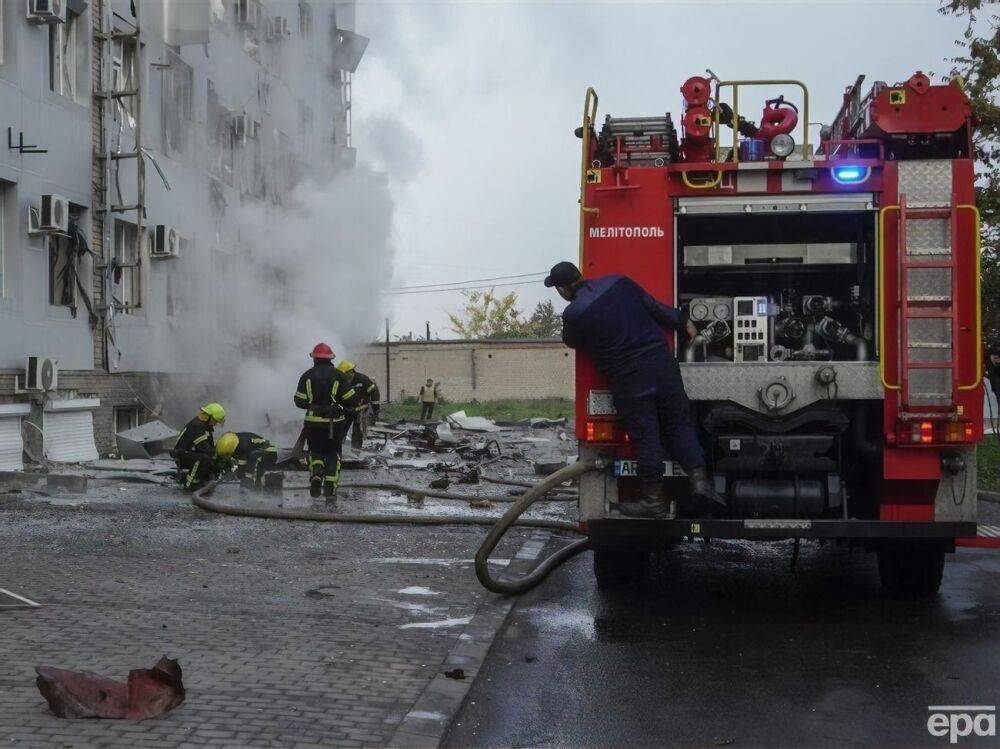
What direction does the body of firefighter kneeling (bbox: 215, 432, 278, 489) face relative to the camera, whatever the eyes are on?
to the viewer's left

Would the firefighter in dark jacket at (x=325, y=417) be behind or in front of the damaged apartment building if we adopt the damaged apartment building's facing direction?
in front

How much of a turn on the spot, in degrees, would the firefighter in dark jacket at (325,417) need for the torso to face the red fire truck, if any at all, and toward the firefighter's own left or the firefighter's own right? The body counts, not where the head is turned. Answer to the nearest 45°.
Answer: approximately 135° to the firefighter's own right

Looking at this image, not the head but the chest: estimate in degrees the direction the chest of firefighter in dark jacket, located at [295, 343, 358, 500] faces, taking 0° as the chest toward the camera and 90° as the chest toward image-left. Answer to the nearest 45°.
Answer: approximately 180°

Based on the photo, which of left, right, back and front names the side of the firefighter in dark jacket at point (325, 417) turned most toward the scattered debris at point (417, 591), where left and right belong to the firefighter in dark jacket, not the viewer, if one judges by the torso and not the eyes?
back

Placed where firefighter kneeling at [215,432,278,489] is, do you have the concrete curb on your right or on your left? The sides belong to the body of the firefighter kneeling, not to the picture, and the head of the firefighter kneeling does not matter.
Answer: on your left

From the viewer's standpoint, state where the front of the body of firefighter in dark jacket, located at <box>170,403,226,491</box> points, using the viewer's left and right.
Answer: facing to the right of the viewer

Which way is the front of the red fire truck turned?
away from the camera

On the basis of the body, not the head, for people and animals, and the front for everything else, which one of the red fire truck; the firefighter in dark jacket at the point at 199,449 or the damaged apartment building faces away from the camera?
the red fire truck

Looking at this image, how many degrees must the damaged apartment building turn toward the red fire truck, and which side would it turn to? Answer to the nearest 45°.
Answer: approximately 45° to its right

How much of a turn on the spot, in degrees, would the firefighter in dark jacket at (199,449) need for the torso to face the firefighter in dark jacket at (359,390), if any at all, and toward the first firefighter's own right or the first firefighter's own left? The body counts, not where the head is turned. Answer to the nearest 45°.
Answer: approximately 45° to the first firefighter's own left

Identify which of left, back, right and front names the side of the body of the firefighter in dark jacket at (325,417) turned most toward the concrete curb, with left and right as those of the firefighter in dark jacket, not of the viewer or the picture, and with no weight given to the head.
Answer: back

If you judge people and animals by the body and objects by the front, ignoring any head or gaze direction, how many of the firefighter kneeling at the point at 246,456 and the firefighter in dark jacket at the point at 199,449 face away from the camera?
0

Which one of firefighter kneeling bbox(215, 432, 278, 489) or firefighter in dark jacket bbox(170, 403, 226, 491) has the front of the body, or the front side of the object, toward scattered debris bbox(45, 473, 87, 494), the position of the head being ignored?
the firefighter kneeling

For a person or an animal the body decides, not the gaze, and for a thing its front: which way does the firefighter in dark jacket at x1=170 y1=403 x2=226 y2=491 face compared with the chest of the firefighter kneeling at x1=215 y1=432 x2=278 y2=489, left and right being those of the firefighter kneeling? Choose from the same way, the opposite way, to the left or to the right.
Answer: the opposite way
